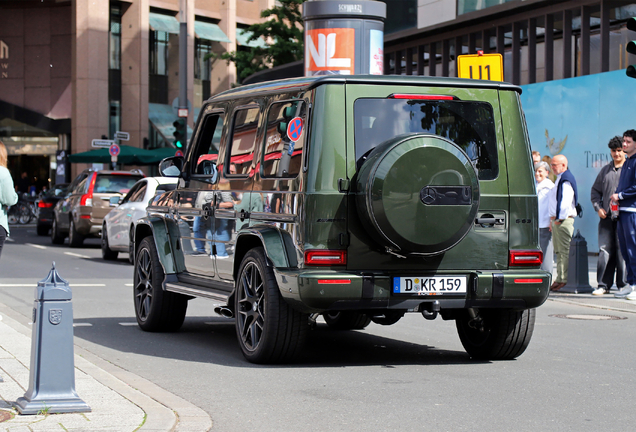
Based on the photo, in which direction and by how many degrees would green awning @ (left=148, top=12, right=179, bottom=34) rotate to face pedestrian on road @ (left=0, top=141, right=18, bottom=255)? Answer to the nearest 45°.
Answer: approximately 45° to its right

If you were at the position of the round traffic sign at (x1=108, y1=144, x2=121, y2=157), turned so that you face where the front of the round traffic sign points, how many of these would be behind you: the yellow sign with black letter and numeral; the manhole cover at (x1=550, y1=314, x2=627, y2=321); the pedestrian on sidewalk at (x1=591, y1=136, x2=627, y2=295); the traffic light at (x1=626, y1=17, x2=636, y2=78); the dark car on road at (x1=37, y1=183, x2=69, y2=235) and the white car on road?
0

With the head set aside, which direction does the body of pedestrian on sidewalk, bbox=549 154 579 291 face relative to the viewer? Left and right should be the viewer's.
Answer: facing to the left of the viewer

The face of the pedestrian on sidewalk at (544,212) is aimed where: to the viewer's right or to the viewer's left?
to the viewer's left

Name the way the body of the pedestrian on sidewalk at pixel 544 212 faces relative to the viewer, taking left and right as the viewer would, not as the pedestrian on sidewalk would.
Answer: facing the viewer and to the left of the viewer

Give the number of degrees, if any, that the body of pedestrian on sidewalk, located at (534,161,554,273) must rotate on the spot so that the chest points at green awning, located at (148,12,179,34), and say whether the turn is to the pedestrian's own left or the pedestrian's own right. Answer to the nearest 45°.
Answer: approximately 90° to the pedestrian's own right

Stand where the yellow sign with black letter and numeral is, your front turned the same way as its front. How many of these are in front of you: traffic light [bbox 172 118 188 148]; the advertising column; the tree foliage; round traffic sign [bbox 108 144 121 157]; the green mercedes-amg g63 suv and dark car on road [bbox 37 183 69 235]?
1

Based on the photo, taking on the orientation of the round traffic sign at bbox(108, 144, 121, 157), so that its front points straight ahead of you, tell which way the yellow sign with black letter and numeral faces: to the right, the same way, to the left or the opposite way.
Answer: the same way

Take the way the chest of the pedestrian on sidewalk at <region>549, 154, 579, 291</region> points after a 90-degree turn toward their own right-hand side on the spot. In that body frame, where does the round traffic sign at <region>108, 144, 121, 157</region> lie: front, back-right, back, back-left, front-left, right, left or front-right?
front-left

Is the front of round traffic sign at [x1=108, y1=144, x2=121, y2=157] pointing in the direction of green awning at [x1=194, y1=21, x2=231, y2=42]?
no

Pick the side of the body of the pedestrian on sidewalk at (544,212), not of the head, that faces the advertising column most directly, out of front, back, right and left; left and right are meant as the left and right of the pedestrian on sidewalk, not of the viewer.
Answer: right

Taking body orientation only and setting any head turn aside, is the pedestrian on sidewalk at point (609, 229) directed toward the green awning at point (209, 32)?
no

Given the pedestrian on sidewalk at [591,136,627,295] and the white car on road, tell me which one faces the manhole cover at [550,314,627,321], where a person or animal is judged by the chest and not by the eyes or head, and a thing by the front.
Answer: the pedestrian on sidewalk

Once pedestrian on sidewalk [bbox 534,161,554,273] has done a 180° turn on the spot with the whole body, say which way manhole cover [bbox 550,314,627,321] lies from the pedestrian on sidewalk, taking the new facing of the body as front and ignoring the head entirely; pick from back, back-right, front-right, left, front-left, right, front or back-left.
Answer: back-right

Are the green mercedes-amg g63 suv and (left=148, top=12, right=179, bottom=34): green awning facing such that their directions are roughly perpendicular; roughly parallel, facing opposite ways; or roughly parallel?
roughly parallel, facing opposite ways

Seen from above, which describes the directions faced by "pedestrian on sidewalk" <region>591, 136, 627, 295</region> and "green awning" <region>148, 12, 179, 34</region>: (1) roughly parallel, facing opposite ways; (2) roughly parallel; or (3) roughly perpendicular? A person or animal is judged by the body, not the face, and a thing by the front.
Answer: roughly perpendicular

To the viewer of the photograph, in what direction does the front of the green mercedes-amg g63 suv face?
facing away from the viewer and to the left of the viewer

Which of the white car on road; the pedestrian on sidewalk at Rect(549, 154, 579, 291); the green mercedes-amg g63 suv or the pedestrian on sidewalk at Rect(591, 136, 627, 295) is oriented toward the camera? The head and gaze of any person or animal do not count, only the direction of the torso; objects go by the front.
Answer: the pedestrian on sidewalk at Rect(591, 136, 627, 295)

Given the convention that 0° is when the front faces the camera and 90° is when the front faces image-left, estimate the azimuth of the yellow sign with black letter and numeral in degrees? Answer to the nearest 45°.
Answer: approximately 0°

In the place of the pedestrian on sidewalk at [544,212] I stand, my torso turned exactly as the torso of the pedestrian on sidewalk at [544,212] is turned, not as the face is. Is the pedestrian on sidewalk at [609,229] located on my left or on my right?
on my left
